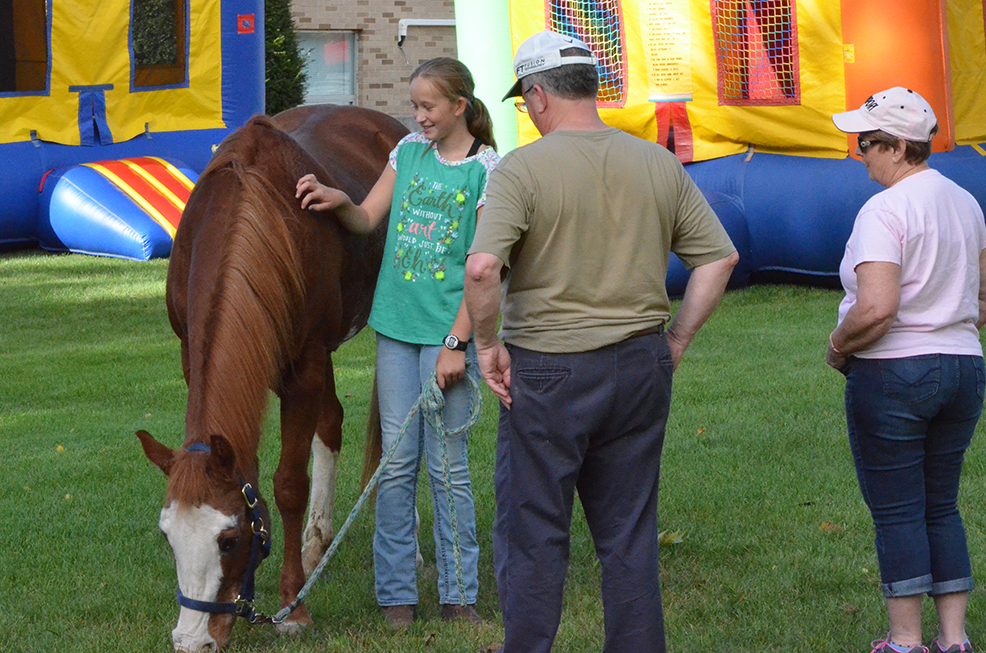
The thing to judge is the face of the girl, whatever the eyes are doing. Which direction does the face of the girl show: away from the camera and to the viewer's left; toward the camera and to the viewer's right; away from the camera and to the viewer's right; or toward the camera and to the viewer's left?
toward the camera and to the viewer's left

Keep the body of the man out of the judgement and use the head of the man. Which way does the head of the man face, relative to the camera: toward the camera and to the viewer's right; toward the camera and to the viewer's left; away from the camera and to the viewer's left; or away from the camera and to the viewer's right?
away from the camera and to the viewer's left

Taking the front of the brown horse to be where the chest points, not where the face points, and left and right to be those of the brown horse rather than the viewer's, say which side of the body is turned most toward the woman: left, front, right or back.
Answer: left

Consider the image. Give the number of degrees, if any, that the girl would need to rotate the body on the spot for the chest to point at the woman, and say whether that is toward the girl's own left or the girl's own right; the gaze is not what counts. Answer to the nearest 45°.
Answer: approximately 45° to the girl's own left

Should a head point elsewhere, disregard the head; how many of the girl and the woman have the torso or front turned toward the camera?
1

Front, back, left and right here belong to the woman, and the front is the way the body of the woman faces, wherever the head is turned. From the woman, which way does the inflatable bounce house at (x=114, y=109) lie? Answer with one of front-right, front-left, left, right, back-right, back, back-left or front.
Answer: front

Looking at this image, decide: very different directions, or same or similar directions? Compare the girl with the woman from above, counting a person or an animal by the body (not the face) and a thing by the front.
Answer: very different directions

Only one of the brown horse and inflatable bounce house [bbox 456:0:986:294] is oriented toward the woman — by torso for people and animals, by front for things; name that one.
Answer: the inflatable bounce house

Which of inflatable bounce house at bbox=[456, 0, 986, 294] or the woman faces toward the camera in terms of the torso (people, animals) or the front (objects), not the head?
the inflatable bounce house

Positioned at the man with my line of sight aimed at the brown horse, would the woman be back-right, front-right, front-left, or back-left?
back-right

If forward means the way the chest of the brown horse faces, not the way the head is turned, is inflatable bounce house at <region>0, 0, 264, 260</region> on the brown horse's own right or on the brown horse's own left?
on the brown horse's own right

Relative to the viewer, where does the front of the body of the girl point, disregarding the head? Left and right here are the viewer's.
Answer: facing the viewer

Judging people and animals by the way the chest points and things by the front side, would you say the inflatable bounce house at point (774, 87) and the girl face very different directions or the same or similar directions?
same or similar directions

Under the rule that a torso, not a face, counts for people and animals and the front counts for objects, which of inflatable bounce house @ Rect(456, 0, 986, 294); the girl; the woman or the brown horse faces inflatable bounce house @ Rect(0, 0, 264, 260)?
the woman

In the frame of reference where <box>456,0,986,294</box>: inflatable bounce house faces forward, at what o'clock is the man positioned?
The man is roughly at 12 o'clock from the inflatable bounce house.

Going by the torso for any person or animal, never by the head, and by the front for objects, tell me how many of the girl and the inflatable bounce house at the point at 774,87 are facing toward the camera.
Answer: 2

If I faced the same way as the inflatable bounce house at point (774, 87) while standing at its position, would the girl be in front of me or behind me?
in front

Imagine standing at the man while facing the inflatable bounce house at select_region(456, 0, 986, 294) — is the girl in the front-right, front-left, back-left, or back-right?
front-left

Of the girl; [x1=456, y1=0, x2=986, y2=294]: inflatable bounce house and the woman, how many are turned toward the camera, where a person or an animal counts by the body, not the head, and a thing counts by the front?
2

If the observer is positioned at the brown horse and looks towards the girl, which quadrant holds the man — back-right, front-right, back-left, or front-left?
front-right
